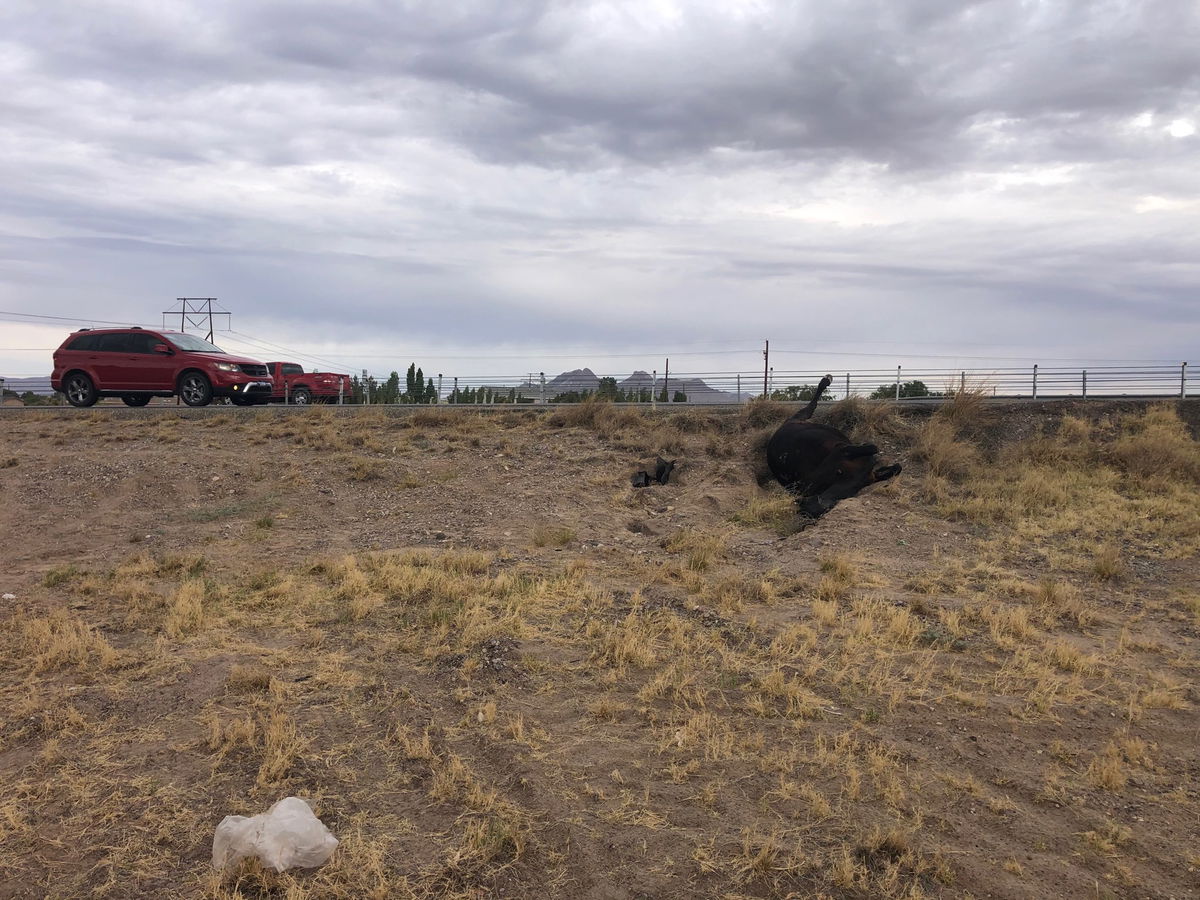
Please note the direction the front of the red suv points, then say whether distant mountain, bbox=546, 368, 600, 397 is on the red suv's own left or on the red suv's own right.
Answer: on the red suv's own left

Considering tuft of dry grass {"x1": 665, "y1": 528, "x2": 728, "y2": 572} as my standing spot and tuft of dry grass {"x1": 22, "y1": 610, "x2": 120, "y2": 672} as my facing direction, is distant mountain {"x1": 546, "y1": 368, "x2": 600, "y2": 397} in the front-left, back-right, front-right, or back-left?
back-right

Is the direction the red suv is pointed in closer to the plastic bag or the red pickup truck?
the plastic bag

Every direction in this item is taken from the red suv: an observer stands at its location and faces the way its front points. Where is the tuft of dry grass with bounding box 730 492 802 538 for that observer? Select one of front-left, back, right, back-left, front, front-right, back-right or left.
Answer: front

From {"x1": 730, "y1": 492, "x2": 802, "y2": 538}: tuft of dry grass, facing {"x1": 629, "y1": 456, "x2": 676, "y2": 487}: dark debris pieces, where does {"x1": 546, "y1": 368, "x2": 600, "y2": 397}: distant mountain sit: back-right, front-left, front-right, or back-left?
front-right
